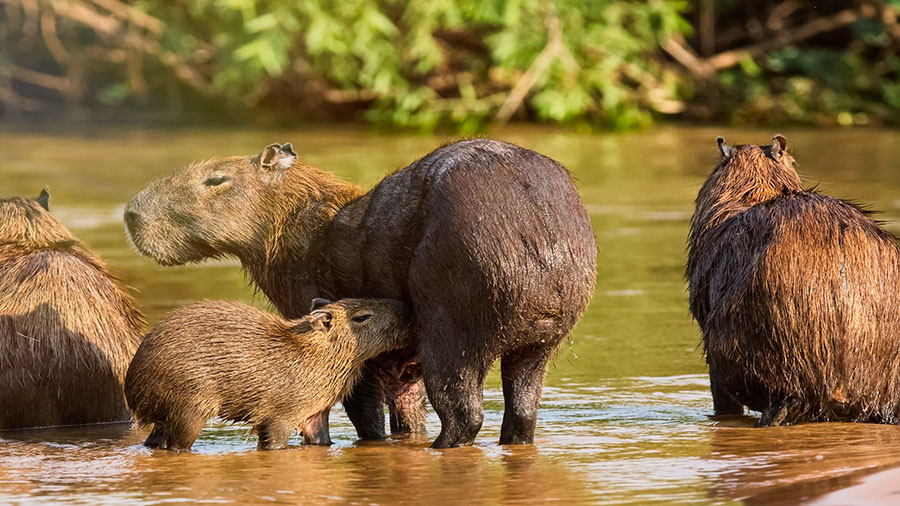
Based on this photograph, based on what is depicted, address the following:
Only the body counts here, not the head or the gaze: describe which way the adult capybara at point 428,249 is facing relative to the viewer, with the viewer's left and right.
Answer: facing away from the viewer and to the left of the viewer

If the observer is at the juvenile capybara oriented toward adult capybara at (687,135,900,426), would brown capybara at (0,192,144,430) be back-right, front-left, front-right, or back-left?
back-left

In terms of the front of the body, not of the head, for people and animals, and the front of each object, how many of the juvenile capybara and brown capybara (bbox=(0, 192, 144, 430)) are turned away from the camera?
1

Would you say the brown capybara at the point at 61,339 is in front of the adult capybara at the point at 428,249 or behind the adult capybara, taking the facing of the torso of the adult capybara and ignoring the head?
in front

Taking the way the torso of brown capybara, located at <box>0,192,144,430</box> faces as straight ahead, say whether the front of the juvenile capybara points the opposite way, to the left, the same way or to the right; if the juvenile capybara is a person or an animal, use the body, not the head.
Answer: to the right

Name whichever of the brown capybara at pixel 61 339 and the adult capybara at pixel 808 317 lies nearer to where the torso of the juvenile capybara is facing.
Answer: the adult capybara

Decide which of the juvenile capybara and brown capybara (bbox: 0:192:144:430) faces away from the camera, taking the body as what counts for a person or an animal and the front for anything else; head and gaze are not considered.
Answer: the brown capybara

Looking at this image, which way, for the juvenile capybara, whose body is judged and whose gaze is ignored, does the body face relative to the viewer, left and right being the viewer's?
facing to the right of the viewer

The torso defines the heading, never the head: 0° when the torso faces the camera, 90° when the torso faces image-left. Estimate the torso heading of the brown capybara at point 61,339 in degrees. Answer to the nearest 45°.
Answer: approximately 180°

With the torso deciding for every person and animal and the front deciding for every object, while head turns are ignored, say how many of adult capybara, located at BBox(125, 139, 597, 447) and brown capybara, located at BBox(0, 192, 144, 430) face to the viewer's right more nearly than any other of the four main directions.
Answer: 0

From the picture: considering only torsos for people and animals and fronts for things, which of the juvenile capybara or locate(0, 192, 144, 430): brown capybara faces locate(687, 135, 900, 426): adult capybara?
the juvenile capybara

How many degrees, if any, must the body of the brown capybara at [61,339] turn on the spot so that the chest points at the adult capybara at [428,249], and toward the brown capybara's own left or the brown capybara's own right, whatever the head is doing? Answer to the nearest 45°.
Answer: approximately 135° to the brown capybara's own right

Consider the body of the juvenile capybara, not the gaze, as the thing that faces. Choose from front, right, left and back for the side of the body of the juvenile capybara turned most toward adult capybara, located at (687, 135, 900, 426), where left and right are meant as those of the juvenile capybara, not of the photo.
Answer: front

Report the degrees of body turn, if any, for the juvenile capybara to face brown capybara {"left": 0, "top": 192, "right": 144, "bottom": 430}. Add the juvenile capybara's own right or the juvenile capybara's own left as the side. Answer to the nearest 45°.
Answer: approximately 135° to the juvenile capybara's own left

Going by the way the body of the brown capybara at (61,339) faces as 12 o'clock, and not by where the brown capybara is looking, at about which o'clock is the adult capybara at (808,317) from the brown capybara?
The adult capybara is roughly at 4 o'clock from the brown capybara.

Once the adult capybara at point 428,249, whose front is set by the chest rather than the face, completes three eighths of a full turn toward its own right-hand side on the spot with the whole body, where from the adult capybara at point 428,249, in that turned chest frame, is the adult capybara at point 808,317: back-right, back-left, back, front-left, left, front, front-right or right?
front

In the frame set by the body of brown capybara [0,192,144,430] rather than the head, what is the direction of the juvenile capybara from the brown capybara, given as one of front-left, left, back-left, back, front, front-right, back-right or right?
back-right
